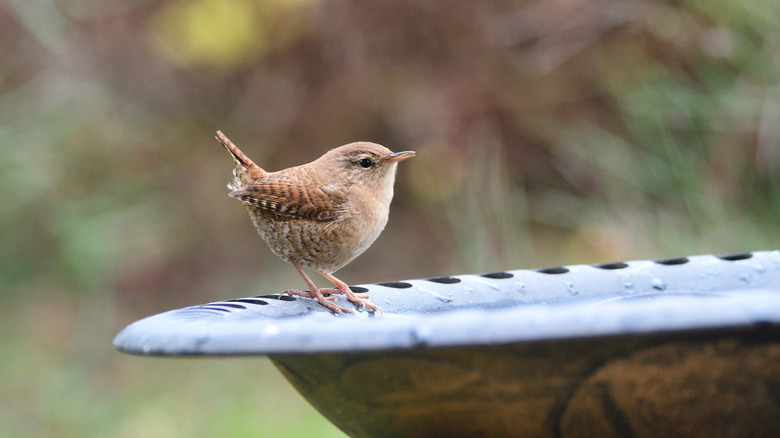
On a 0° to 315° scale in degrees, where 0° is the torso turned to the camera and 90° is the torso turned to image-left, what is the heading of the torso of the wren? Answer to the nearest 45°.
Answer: approximately 270°
